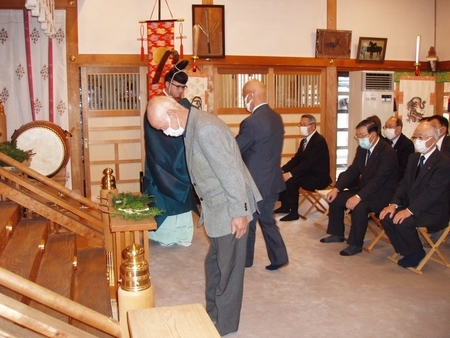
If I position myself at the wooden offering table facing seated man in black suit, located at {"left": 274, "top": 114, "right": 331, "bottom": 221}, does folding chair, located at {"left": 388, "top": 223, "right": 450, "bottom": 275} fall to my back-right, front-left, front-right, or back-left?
front-right

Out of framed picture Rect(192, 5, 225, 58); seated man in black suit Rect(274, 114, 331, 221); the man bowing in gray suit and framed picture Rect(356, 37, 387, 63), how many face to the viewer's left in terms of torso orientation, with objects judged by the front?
2

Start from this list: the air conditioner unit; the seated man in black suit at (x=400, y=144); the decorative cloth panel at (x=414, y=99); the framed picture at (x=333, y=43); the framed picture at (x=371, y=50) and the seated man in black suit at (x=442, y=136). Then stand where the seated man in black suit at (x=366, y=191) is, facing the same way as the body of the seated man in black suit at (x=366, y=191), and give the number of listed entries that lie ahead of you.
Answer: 0

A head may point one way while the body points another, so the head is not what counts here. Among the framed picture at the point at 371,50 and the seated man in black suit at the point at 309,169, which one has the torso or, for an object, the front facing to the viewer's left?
the seated man in black suit

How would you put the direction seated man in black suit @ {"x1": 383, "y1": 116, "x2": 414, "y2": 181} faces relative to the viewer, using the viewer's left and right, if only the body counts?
facing the viewer and to the left of the viewer

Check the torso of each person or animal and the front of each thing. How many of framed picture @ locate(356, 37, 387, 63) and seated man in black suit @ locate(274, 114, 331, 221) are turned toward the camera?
1

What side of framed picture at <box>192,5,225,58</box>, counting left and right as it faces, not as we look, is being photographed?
front

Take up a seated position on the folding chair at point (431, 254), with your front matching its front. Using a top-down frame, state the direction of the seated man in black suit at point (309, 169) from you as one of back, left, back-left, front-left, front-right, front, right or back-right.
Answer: right

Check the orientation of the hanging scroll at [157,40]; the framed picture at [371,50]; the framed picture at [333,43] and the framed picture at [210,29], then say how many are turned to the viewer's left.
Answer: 0

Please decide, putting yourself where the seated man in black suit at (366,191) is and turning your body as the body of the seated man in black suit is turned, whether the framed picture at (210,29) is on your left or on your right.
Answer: on your right

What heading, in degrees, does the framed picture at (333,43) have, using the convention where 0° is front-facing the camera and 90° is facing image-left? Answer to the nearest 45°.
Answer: approximately 0°

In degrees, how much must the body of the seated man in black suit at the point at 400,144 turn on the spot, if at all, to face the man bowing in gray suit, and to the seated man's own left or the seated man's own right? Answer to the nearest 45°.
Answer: approximately 45° to the seated man's own left

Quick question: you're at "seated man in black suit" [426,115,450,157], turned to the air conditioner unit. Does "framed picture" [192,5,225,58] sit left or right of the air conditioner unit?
left

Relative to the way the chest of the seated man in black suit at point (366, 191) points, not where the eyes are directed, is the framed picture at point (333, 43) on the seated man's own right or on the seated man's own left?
on the seated man's own right

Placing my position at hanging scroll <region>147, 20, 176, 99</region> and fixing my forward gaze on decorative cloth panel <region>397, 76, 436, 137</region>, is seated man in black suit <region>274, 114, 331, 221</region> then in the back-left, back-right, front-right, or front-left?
front-right

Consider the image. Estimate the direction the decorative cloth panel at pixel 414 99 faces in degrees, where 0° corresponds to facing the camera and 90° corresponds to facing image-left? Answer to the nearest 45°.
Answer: approximately 0°

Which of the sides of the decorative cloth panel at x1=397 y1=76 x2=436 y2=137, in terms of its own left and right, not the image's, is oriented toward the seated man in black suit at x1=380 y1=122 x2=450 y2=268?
front

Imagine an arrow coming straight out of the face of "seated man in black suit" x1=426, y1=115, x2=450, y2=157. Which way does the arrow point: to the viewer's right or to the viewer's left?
to the viewer's left

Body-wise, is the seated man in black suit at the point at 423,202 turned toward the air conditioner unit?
no
